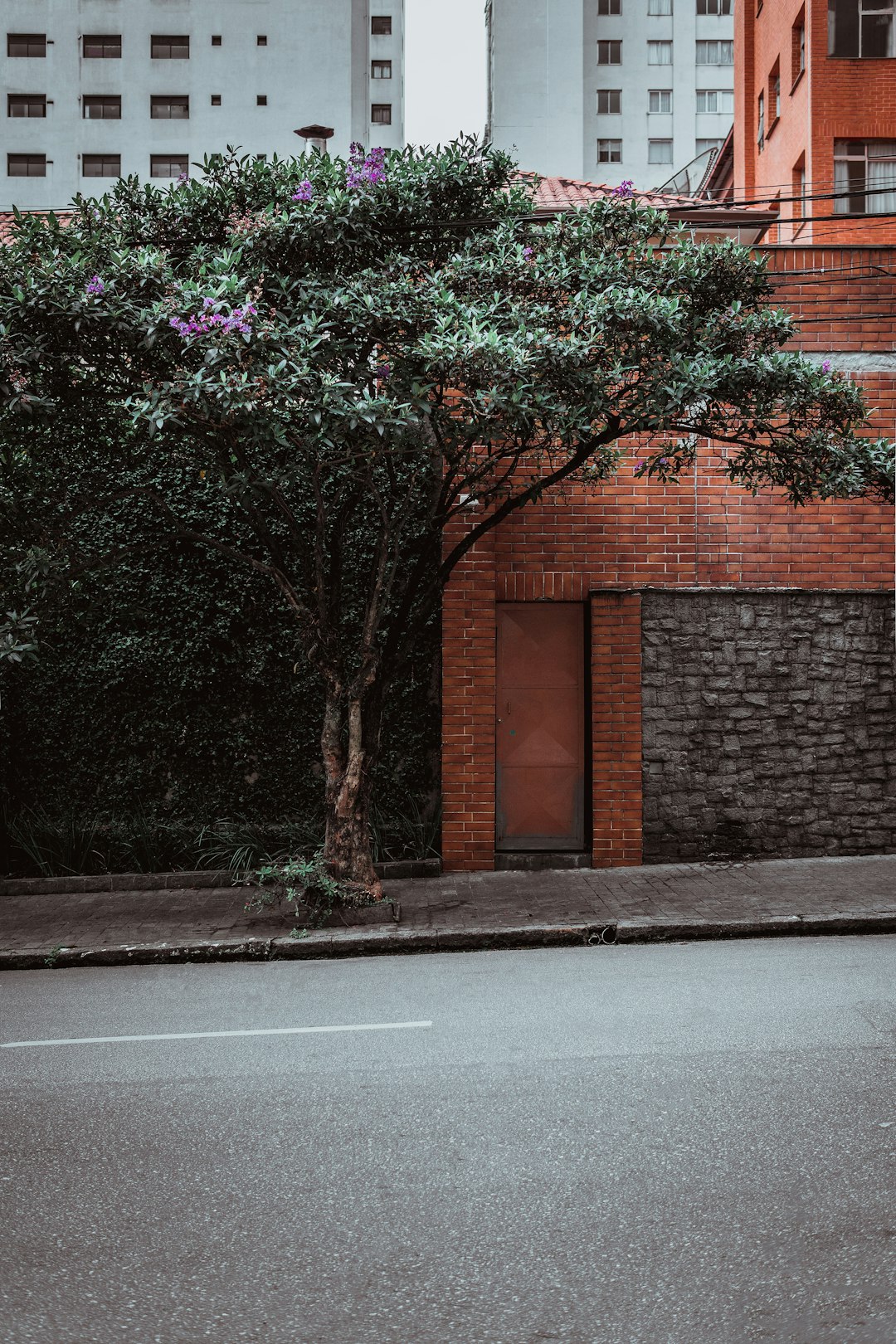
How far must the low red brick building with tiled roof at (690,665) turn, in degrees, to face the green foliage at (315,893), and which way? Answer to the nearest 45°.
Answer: approximately 45° to its right

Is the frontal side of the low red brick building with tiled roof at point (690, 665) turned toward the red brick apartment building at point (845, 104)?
no

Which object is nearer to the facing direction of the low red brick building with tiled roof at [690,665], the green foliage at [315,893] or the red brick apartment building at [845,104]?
the green foliage

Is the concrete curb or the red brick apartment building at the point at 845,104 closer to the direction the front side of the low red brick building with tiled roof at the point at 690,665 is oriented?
the concrete curb

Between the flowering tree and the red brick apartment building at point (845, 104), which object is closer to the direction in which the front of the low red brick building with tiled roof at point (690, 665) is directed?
the flowering tree

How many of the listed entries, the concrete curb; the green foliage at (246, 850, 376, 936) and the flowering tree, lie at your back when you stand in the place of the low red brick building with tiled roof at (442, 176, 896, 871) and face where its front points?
0

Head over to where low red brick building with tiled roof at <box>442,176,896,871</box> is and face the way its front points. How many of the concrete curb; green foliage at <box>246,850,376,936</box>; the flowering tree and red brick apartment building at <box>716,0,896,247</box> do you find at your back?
1

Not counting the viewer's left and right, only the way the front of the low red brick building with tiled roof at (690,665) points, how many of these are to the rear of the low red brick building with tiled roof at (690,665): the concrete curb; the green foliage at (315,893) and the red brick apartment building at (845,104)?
1

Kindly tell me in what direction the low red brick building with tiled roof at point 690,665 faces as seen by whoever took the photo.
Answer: facing the viewer

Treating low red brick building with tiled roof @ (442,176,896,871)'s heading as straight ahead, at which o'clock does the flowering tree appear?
The flowering tree is roughly at 1 o'clock from the low red brick building with tiled roof.
